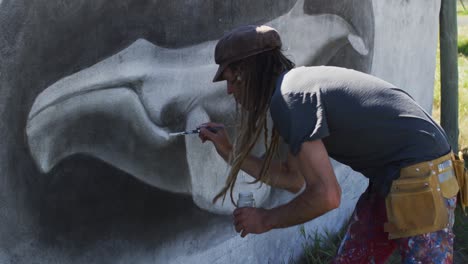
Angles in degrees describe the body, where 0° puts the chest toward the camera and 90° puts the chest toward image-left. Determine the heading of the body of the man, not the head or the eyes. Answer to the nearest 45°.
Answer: approximately 90°
